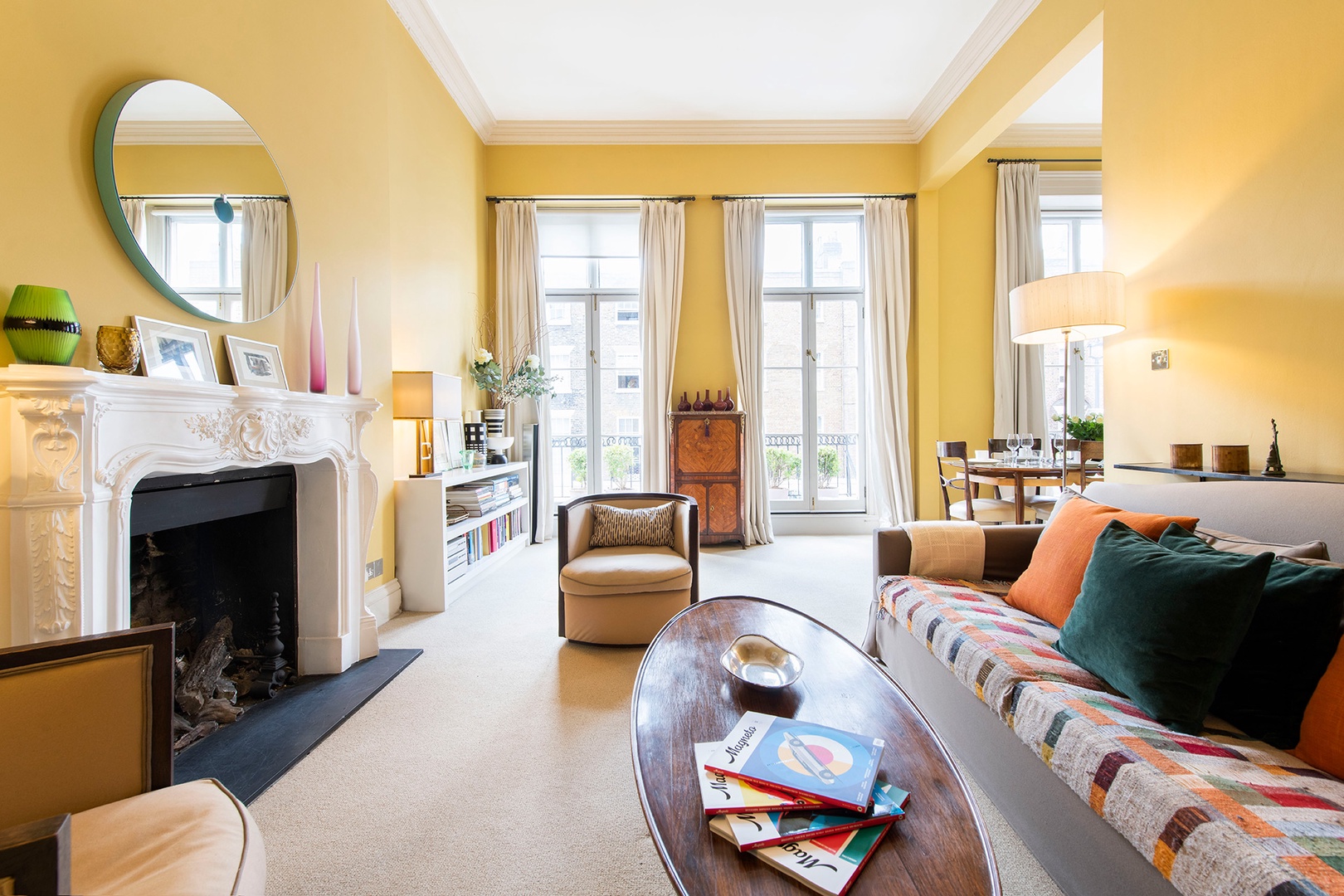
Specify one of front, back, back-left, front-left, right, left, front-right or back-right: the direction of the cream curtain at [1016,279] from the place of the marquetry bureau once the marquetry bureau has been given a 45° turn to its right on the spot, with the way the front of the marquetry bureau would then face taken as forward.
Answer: back-left

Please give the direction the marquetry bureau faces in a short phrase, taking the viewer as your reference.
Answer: facing the viewer

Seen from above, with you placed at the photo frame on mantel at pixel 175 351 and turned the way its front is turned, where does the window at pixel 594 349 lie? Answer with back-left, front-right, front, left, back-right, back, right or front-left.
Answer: left

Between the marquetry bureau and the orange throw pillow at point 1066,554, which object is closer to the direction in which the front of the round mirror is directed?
the orange throw pillow

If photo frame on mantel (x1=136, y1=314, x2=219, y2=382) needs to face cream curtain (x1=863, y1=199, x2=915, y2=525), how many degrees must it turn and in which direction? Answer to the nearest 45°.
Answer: approximately 45° to its left

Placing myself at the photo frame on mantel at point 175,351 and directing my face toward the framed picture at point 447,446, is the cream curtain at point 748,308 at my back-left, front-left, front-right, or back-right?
front-right

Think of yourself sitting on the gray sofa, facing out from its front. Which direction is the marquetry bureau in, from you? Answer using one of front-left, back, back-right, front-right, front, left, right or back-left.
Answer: right

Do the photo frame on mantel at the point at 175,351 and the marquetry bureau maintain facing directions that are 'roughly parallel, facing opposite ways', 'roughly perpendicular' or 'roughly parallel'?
roughly perpendicular

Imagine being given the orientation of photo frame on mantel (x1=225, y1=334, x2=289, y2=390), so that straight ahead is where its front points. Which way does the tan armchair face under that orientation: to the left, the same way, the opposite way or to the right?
to the right

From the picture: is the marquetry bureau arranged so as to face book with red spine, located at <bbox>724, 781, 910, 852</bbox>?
yes

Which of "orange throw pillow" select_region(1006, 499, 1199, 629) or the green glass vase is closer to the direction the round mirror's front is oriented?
the orange throw pillow

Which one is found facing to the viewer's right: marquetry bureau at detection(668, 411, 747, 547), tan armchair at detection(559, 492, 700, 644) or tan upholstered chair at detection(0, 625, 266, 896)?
the tan upholstered chair

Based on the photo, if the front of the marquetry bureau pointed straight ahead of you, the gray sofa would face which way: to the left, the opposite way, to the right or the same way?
to the right

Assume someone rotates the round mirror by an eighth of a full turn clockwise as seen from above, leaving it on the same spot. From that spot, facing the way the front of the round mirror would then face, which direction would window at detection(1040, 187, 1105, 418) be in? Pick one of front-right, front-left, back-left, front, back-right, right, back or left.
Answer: left

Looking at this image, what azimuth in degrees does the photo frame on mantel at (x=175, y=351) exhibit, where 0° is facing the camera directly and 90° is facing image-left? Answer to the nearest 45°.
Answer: approximately 315°

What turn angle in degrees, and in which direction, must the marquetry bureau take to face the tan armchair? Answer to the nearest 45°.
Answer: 0° — it already faces it

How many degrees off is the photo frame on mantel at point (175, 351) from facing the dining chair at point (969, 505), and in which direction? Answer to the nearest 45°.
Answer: approximately 45° to its left

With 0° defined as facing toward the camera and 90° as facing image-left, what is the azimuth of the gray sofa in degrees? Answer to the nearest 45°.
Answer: approximately 45°

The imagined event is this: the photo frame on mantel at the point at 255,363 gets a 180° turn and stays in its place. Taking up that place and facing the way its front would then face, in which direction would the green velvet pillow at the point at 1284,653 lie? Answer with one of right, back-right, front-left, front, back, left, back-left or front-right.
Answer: back
